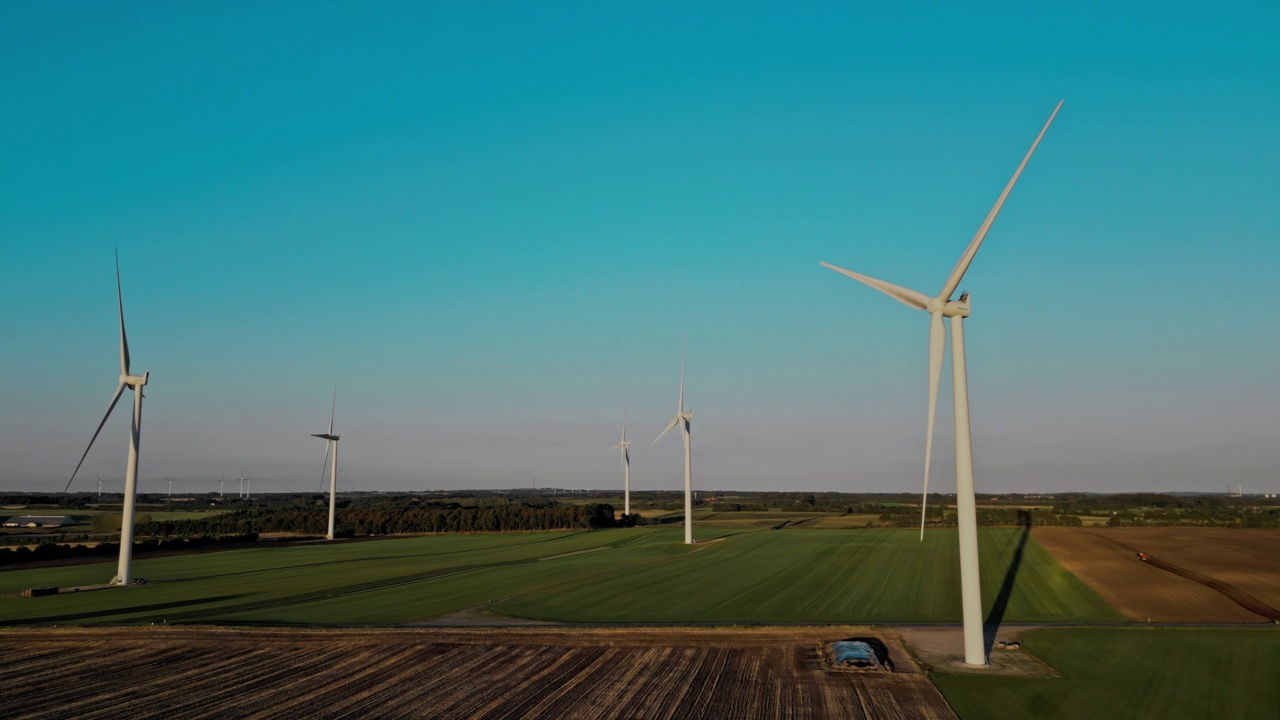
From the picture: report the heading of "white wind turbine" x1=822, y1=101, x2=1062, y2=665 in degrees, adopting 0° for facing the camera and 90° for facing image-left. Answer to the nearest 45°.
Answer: approximately 45°
